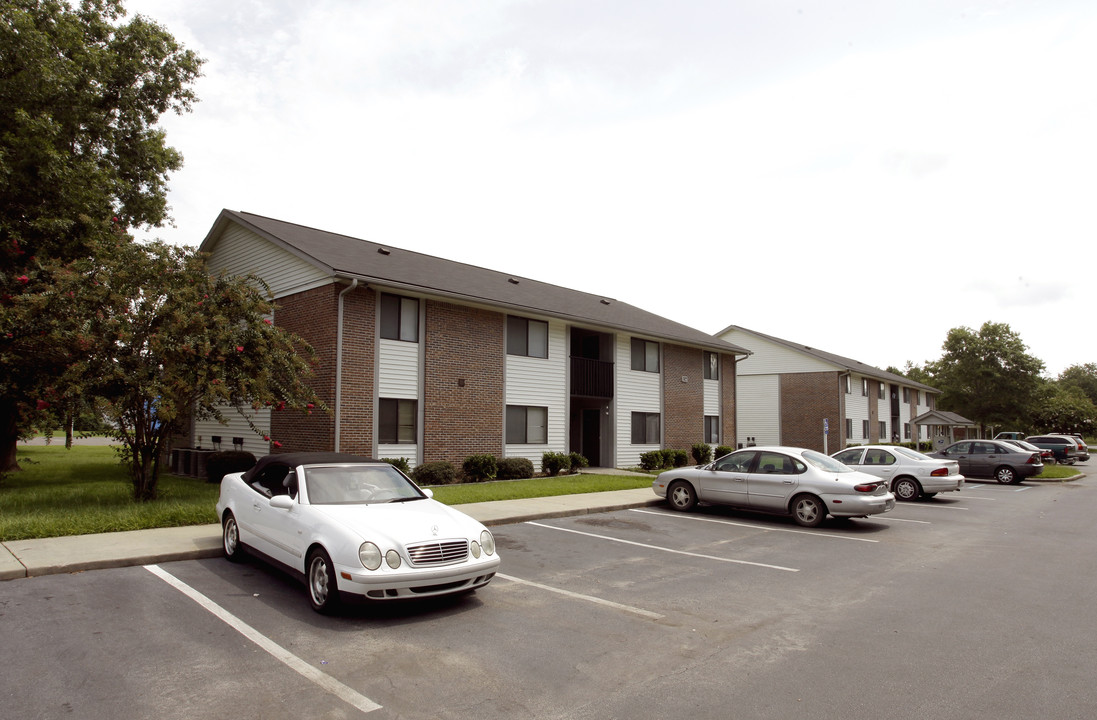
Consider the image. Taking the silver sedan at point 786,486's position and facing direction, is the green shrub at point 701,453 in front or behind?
in front

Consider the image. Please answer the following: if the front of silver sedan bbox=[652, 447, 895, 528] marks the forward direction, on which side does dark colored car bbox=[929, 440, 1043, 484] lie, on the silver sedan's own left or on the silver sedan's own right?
on the silver sedan's own right

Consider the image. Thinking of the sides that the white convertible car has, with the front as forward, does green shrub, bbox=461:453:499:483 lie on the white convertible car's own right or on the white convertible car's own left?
on the white convertible car's own left

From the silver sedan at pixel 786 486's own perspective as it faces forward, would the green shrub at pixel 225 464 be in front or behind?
in front

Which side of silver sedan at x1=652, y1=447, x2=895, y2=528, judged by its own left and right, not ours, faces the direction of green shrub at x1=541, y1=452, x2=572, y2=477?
front

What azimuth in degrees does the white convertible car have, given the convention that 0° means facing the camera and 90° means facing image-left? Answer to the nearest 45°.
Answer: approximately 315°

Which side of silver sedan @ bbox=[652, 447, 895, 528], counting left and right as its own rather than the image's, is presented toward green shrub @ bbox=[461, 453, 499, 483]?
front

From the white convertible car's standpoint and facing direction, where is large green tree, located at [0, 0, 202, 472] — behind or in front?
behind

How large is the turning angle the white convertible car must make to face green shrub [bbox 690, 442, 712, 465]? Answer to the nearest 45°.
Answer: approximately 90° to its left

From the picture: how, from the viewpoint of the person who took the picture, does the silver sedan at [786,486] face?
facing away from the viewer and to the left of the viewer

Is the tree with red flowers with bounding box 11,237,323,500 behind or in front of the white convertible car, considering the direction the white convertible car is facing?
behind

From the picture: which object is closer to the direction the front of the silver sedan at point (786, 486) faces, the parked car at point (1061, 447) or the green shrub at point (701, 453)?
the green shrub

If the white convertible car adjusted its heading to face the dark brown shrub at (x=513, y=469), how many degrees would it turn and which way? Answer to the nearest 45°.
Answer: approximately 135° to its left
